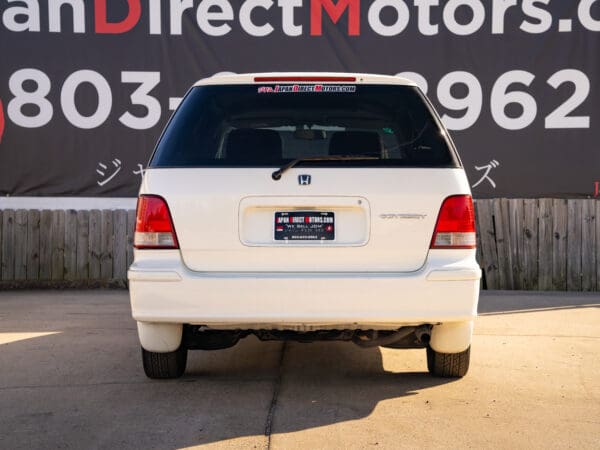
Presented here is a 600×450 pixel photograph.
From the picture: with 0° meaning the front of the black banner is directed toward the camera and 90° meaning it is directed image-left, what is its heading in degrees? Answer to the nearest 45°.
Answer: approximately 0°

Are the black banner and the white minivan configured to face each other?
yes

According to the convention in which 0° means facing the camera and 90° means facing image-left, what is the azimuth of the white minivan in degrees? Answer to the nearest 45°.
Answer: approximately 180°

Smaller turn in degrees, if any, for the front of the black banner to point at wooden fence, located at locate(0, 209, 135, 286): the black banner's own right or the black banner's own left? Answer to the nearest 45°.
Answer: approximately 90° to the black banner's own right

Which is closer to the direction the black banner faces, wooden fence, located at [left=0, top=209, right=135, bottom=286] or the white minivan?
the white minivan

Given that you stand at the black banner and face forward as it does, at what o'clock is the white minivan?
The white minivan is roughly at 12 o'clock from the black banner.

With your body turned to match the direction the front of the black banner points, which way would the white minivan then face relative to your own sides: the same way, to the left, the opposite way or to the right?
the opposite way

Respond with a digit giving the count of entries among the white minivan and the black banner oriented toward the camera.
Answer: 1

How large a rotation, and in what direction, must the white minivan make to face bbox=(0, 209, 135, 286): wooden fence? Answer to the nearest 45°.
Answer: approximately 45° to its left
